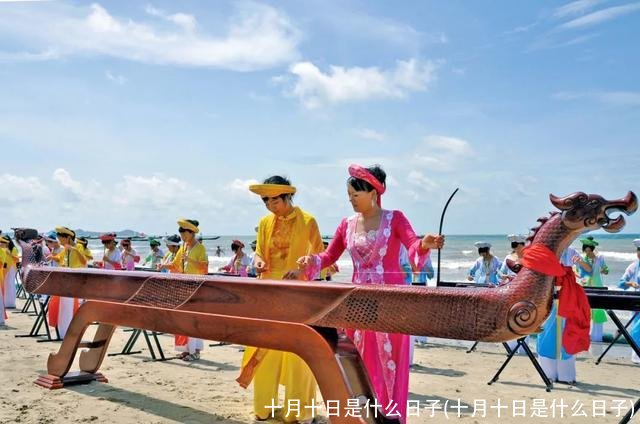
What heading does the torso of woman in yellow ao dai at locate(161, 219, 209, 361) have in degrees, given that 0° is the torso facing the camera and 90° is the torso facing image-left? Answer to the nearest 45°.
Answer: approximately 45°

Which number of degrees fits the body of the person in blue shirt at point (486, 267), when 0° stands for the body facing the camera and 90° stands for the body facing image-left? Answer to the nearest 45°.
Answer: approximately 0°

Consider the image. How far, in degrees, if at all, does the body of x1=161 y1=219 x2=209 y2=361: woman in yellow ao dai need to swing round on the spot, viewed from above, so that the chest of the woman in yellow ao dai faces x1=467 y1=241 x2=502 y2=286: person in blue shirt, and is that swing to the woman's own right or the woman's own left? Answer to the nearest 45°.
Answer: approximately 135° to the woman's own left

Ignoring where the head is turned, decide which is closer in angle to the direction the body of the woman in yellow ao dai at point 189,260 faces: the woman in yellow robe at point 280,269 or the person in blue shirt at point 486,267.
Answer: the woman in yellow robe

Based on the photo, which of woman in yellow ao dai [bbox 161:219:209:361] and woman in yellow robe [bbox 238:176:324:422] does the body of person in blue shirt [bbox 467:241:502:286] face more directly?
the woman in yellow robe

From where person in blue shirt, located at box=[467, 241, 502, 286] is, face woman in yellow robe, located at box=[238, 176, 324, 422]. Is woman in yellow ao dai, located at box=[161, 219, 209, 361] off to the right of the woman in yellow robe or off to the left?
right

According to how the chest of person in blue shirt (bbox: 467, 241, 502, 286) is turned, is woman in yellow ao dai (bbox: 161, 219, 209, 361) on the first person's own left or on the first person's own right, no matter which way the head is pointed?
on the first person's own right

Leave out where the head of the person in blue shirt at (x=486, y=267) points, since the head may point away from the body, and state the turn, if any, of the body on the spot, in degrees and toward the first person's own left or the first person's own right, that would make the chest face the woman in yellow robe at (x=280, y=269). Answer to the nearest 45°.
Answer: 0° — they already face them
